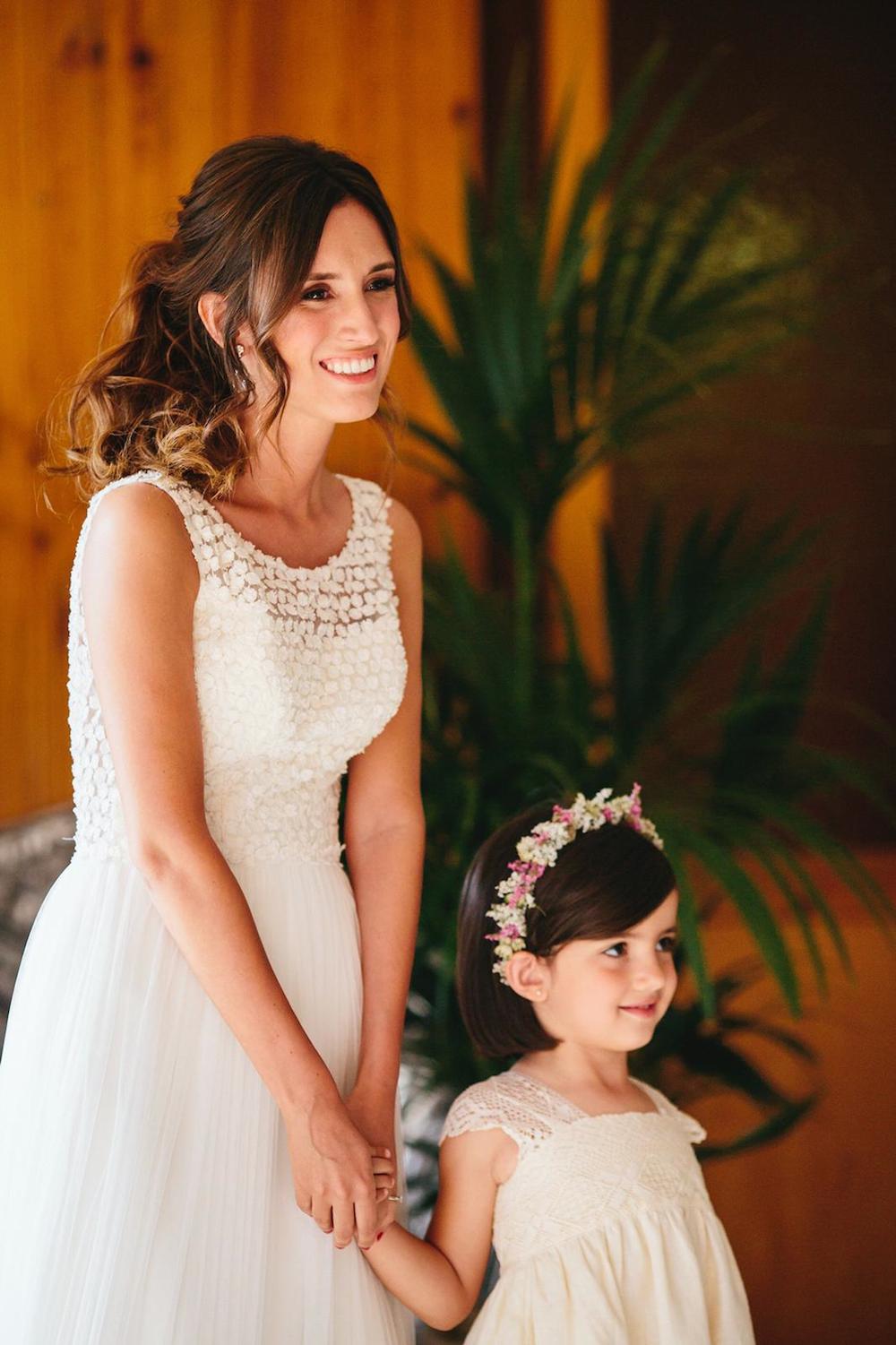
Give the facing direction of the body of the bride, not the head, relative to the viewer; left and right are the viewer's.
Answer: facing the viewer and to the right of the viewer

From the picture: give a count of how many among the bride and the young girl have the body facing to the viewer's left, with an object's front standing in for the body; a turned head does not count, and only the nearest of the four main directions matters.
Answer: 0

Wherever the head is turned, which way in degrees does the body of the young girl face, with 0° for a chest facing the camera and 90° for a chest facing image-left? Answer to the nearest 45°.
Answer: approximately 315°

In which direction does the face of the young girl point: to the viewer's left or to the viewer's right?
to the viewer's right
